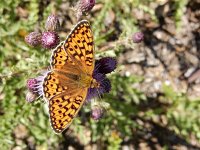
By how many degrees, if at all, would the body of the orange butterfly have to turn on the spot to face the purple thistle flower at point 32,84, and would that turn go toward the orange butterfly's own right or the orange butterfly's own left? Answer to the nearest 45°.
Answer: approximately 135° to the orange butterfly's own left
